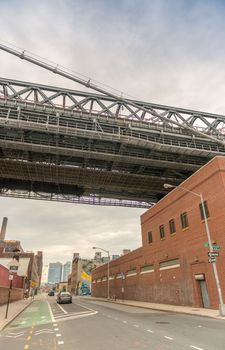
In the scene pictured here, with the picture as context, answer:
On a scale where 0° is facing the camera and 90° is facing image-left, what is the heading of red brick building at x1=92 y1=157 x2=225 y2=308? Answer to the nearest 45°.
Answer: approximately 45°
